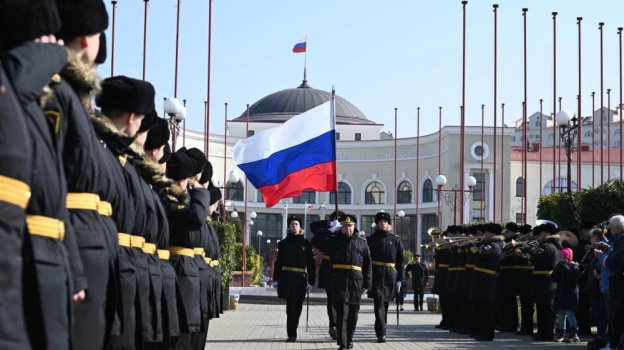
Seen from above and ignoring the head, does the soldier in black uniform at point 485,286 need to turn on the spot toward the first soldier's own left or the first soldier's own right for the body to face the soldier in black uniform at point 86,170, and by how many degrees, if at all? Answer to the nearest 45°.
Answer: approximately 90° to the first soldier's own left

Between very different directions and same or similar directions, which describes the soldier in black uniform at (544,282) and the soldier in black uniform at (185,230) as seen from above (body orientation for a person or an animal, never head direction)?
very different directions

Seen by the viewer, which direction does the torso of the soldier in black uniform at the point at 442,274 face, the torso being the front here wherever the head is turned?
to the viewer's left

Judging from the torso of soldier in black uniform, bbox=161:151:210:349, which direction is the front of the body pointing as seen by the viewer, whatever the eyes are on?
to the viewer's right

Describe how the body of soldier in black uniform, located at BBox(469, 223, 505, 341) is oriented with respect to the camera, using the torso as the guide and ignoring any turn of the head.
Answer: to the viewer's left

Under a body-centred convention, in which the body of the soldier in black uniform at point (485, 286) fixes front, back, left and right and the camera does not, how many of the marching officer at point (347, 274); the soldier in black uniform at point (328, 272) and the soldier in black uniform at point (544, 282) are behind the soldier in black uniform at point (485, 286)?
1

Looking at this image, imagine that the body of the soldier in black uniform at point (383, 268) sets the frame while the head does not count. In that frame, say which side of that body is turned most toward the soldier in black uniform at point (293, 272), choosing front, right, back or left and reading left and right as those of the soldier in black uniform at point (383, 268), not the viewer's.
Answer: right

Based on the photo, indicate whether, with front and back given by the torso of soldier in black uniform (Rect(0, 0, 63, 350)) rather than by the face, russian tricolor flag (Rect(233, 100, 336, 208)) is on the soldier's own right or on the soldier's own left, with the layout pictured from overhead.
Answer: on the soldier's own left

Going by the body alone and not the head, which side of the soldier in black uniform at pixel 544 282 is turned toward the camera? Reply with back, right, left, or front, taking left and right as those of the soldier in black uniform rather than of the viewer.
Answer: left

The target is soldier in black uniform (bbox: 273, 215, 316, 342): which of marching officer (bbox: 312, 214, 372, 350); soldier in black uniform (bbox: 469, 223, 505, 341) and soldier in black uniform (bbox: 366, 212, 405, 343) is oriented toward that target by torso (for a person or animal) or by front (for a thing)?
soldier in black uniform (bbox: 469, 223, 505, 341)

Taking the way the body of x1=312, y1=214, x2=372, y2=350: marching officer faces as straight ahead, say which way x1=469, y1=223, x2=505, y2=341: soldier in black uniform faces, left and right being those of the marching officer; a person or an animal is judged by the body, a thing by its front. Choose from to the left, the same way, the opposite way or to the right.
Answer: to the right
